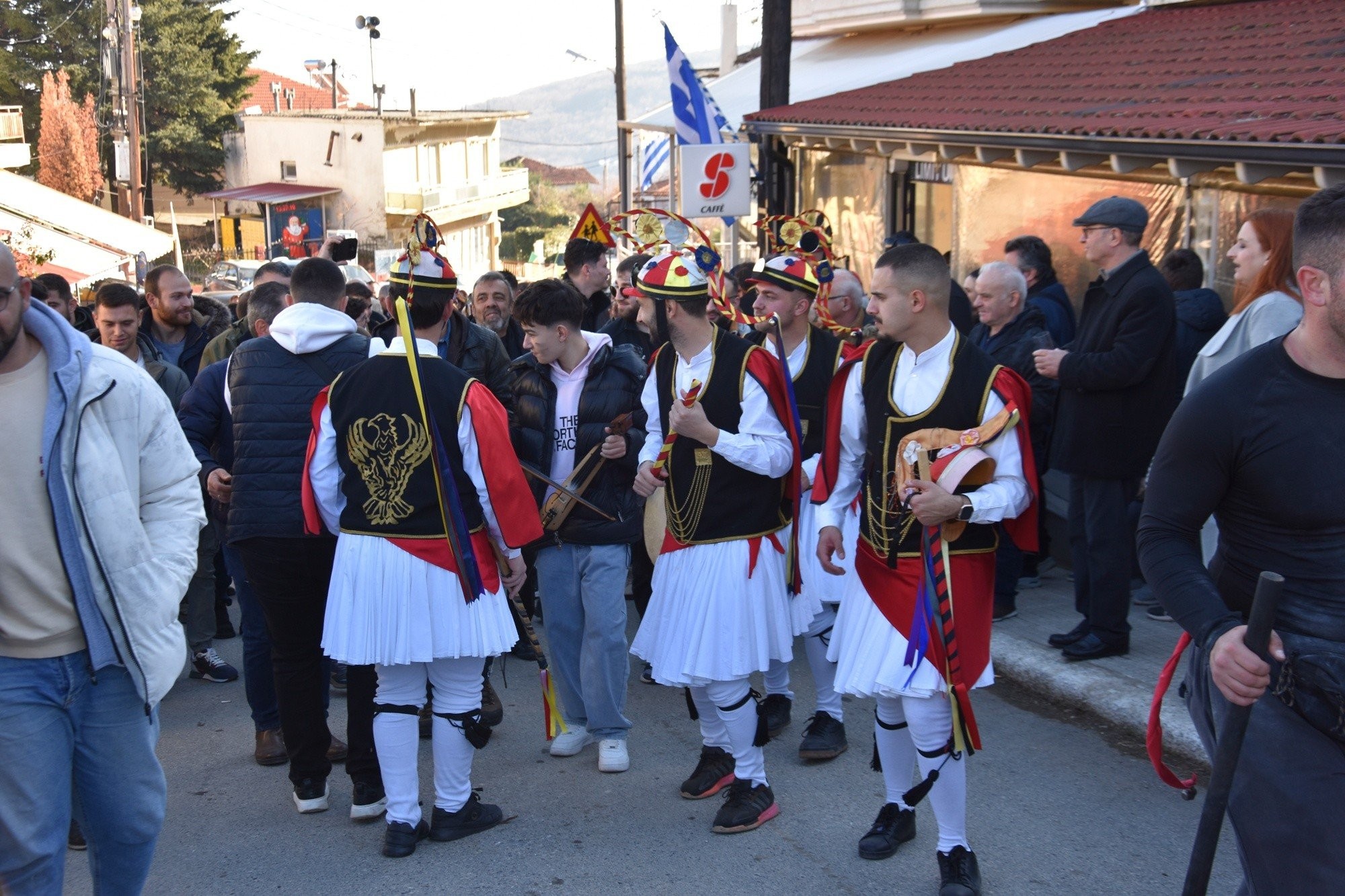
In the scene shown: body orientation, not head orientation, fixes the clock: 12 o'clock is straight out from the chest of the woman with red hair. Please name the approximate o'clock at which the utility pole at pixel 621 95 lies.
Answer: The utility pole is roughly at 2 o'clock from the woman with red hair.

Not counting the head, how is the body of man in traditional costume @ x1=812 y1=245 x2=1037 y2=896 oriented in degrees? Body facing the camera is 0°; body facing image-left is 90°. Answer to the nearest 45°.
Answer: approximately 45°

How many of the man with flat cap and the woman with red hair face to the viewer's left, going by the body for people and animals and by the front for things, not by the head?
2

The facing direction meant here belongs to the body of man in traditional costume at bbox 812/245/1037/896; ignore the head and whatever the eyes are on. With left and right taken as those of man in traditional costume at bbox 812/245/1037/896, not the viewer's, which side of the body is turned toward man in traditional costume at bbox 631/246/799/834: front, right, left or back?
right

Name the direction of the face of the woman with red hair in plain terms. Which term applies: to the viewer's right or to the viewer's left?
to the viewer's left

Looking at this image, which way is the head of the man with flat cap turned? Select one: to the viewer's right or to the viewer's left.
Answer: to the viewer's left

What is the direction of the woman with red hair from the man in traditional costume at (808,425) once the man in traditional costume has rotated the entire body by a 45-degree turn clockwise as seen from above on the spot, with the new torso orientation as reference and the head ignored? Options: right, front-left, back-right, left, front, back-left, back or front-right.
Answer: back

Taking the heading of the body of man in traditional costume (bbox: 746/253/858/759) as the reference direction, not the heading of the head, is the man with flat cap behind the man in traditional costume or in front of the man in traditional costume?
behind

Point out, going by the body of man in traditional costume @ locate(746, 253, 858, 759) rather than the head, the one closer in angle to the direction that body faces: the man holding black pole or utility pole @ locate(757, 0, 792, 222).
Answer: the man holding black pole

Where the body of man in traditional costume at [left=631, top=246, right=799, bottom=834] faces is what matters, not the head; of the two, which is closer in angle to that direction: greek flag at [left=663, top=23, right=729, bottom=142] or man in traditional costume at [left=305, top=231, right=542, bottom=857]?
the man in traditional costume

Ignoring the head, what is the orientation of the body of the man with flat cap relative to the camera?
to the viewer's left

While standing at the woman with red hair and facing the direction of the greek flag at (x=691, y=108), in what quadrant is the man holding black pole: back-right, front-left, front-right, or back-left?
back-left

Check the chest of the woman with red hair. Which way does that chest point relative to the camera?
to the viewer's left
